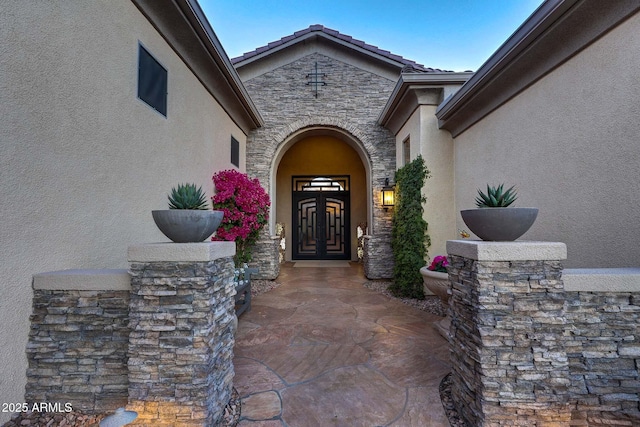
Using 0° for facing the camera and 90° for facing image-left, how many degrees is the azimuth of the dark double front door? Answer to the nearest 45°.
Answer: approximately 0°

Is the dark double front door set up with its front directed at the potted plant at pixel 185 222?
yes

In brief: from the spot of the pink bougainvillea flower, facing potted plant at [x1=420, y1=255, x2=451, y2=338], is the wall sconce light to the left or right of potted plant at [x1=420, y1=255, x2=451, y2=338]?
left

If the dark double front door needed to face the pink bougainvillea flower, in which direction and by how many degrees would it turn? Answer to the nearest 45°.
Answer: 0° — it already faces it
